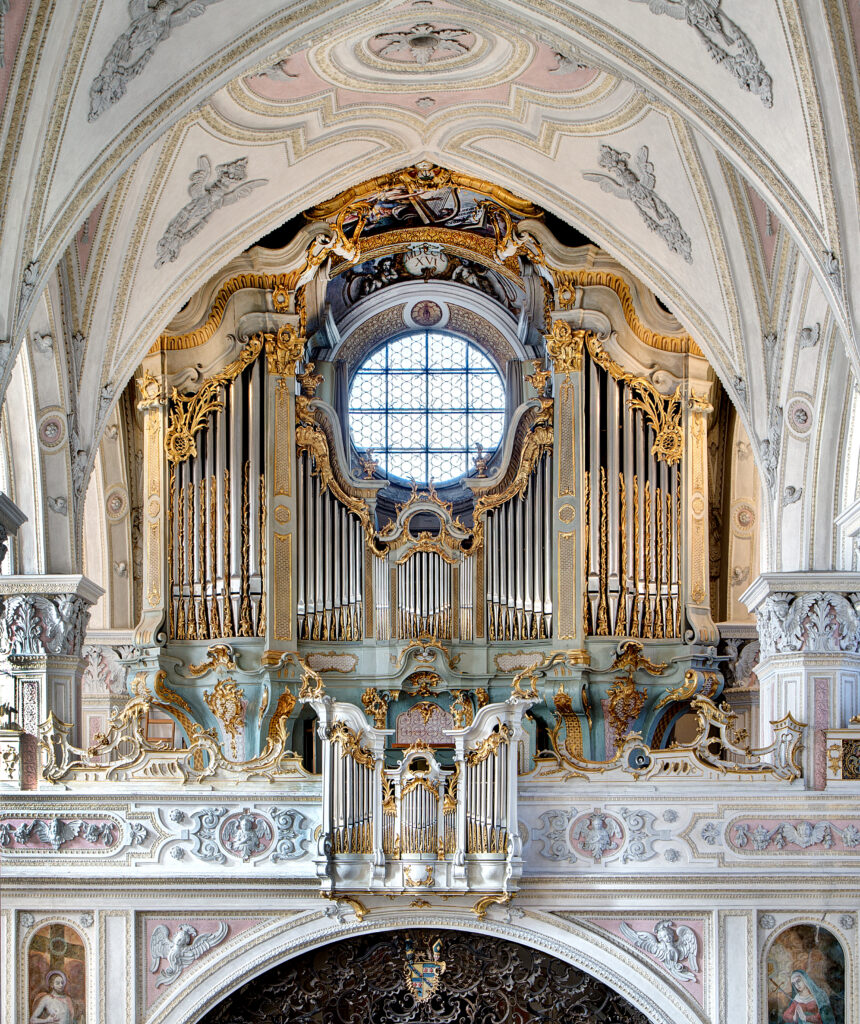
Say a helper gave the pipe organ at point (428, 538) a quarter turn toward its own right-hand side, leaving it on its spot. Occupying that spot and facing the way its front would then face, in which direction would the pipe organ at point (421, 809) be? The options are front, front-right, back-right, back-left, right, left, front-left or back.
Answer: left

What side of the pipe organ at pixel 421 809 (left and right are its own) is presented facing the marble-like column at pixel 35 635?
right

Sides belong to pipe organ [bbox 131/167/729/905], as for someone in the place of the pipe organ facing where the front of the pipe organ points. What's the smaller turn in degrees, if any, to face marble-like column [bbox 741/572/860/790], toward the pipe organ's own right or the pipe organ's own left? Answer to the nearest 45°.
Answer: approximately 45° to the pipe organ's own left

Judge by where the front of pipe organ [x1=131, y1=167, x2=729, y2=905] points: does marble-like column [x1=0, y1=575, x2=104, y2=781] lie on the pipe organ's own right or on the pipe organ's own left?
on the pipe organ's own right

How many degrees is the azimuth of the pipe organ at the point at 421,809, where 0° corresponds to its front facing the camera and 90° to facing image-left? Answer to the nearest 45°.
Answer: approximately 0°
